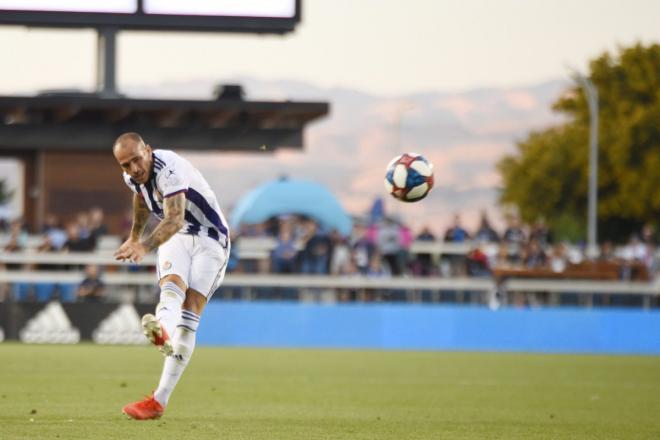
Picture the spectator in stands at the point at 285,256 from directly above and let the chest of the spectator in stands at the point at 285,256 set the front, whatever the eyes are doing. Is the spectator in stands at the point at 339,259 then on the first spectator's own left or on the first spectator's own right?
on the first spectator's own left

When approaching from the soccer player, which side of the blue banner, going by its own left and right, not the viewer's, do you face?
front

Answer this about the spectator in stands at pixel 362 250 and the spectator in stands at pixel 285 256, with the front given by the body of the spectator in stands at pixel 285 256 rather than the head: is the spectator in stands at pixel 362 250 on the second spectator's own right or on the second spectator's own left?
on the second spectator's own left

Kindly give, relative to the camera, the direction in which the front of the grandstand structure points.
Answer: facing the viewer

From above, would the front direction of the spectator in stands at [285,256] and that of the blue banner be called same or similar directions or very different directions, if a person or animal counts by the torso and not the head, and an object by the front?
same or similar directions

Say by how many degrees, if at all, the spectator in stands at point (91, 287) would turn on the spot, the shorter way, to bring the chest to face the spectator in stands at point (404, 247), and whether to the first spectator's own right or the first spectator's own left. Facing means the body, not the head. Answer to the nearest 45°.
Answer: approximately 90° to the first spectator's own left

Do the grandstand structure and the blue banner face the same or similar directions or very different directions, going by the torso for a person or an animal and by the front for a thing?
same or similar directions

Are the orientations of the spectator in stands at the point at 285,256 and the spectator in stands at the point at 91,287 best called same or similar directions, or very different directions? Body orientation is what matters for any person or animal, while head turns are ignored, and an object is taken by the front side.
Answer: same or similar directions

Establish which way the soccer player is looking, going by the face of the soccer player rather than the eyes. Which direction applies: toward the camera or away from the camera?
toward the camera

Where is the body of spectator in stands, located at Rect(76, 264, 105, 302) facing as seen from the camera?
toward the camera

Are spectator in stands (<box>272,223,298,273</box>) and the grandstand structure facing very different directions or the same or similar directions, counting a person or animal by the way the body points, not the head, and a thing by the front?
same or similar directions

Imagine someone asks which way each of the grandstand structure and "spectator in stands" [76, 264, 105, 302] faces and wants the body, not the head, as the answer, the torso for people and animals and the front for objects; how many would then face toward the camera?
2
